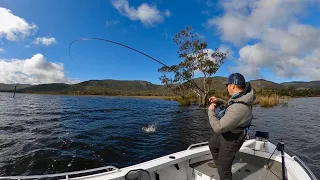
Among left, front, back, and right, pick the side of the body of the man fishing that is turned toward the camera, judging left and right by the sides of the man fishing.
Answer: left

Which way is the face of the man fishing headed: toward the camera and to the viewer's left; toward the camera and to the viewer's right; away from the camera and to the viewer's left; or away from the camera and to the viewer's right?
away from the camera and to the viewer's left
